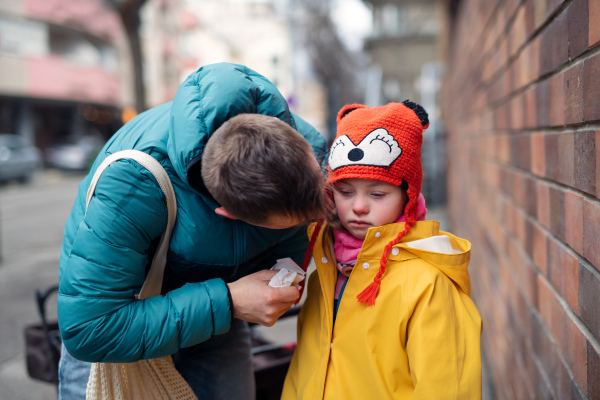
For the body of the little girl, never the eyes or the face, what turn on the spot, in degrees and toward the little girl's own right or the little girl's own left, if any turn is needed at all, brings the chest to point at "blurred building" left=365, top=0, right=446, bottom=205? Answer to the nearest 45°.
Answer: approximately 135° to the little girl's own right

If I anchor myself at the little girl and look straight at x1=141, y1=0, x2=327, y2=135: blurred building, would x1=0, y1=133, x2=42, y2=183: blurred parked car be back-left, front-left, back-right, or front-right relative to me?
front-left

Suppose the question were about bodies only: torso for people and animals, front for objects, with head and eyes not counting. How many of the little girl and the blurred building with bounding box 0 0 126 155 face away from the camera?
0

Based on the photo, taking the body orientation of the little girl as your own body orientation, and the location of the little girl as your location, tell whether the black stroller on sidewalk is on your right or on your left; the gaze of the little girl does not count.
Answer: on your right

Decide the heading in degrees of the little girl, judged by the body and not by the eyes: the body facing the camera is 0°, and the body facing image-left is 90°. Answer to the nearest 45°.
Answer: approximately 45°

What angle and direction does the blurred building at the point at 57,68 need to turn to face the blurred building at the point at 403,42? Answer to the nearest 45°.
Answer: approximately 45° to its left

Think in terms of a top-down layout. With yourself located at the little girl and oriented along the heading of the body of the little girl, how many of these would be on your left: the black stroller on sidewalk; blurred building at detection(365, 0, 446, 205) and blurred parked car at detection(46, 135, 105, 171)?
0

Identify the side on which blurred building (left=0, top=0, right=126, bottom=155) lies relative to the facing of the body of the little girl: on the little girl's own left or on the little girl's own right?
on the little girl's own right

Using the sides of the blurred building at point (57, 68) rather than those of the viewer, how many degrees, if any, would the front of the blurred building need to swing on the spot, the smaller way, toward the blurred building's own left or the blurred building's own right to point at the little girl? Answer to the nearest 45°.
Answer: approximately 45° to the blurred building's own right

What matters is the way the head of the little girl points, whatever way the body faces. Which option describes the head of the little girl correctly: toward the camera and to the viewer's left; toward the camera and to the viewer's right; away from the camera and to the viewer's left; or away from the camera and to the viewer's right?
toward the camera and to the viewer's left

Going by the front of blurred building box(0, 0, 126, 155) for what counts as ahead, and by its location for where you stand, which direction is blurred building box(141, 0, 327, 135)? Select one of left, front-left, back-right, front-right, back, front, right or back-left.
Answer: left
